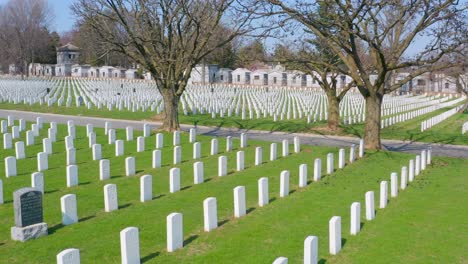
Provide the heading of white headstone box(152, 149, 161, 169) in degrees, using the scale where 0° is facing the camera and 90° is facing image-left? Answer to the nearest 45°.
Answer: approximately 315°

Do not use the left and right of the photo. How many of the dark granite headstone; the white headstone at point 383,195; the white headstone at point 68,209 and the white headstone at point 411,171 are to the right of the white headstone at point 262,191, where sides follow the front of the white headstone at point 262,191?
2

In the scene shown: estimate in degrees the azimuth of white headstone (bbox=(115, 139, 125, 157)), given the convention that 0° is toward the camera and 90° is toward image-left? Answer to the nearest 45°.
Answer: approximately 315°

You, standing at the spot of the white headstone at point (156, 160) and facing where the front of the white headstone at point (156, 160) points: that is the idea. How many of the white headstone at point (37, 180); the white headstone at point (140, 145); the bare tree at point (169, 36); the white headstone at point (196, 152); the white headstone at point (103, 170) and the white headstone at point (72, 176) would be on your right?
3

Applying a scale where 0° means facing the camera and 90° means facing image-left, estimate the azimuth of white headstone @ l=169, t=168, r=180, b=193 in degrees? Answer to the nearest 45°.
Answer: approximately 315°

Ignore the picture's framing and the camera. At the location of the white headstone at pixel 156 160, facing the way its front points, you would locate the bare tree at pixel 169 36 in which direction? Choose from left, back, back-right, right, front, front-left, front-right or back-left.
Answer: back-left

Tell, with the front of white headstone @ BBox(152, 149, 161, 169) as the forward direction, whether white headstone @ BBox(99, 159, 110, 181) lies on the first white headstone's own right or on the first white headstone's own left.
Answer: on the first white headstone's own right

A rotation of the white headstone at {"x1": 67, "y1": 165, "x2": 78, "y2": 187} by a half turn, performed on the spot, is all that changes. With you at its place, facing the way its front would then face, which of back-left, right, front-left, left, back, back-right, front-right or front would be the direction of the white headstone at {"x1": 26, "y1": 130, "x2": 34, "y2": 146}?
front-right

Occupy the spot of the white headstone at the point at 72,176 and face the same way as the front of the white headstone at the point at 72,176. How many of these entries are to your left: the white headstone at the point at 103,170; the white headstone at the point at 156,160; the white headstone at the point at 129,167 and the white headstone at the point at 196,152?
4

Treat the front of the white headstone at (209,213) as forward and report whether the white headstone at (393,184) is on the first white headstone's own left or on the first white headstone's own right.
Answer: on the first white headstone's own left

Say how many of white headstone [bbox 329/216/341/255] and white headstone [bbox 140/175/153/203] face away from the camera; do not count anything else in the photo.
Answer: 0

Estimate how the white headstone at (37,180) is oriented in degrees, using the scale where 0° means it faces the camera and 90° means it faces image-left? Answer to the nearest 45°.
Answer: approximately 315°

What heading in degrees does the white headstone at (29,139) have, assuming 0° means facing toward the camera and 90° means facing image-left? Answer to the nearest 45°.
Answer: approximately 315°

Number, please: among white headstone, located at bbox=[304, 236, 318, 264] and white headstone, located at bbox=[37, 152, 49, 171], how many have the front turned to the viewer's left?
0

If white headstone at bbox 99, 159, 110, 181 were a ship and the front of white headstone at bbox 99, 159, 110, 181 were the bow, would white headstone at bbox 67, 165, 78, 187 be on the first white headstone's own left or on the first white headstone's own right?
on the first white headstone's own right
